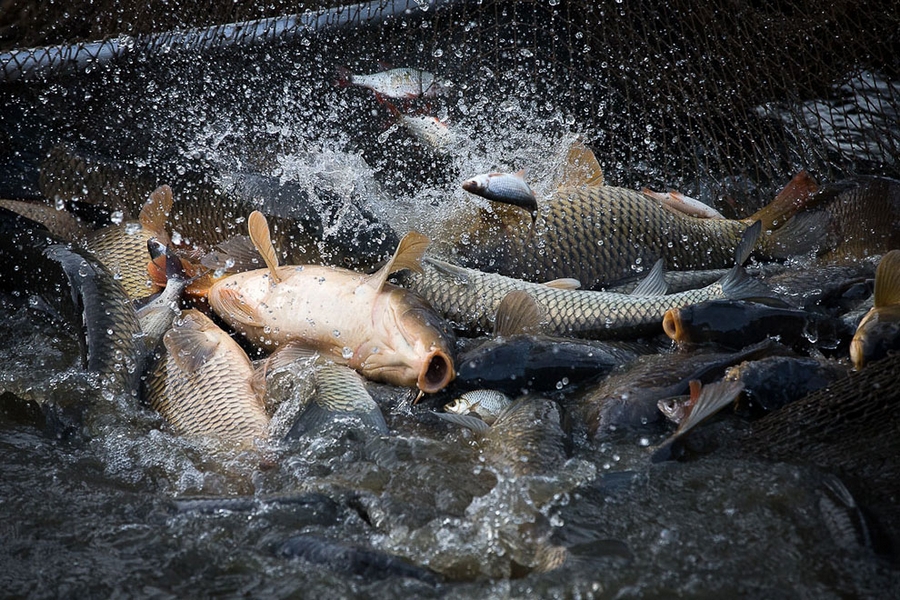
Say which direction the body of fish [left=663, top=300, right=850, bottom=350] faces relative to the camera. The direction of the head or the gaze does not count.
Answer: to the viewer's left

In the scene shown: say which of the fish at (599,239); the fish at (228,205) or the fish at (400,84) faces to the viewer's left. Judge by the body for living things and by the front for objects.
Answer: the fish at (599,239)

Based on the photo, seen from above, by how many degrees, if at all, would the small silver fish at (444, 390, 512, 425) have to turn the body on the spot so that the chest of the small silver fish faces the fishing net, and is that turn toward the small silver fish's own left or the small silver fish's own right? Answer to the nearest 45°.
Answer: approximately 90° to the small silver fish's own right

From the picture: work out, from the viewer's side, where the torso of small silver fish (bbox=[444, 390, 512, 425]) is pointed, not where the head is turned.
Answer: to the viewer's left

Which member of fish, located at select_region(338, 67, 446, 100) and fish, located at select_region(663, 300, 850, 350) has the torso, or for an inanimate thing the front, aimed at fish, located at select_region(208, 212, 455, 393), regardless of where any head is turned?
fish, located at select_region(663, 300, 850, 350)

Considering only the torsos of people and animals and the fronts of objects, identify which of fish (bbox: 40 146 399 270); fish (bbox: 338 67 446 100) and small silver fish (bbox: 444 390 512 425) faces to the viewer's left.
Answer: the small silver fish

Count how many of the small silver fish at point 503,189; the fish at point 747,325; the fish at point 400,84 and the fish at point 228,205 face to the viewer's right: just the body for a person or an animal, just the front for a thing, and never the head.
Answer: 2

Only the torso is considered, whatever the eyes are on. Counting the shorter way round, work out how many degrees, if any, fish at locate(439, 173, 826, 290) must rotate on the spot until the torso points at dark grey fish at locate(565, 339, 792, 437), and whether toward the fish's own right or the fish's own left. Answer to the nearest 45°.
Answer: approximately 90° to the fish's own left

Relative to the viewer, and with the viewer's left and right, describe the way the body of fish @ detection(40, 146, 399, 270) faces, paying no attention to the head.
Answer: facing to the right of the viewer

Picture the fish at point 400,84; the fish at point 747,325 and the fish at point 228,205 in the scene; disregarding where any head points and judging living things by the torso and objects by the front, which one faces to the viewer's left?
the fish at point 747,325

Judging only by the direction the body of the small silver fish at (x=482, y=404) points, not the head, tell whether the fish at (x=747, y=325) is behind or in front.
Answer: behind

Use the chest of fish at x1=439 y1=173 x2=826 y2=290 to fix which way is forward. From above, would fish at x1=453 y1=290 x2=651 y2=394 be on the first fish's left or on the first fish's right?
on the first fish's left

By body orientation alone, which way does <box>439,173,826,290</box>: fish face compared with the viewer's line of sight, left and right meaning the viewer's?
facing to the left of the viewer

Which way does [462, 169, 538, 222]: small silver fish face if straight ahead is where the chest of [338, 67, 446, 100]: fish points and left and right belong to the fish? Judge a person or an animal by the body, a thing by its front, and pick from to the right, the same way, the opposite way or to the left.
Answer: the opposite way

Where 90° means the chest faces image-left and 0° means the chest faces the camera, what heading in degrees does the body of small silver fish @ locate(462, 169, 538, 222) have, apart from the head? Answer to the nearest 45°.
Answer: approximately 90°

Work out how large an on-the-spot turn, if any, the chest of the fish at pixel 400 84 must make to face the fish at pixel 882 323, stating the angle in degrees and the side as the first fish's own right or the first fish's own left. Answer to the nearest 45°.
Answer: approximately 45° to the first fish's own right
